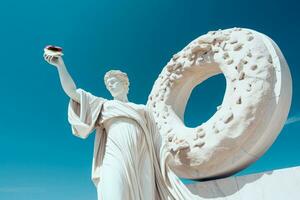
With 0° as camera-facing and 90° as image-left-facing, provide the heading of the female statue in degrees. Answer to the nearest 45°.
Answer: approximately 0°
